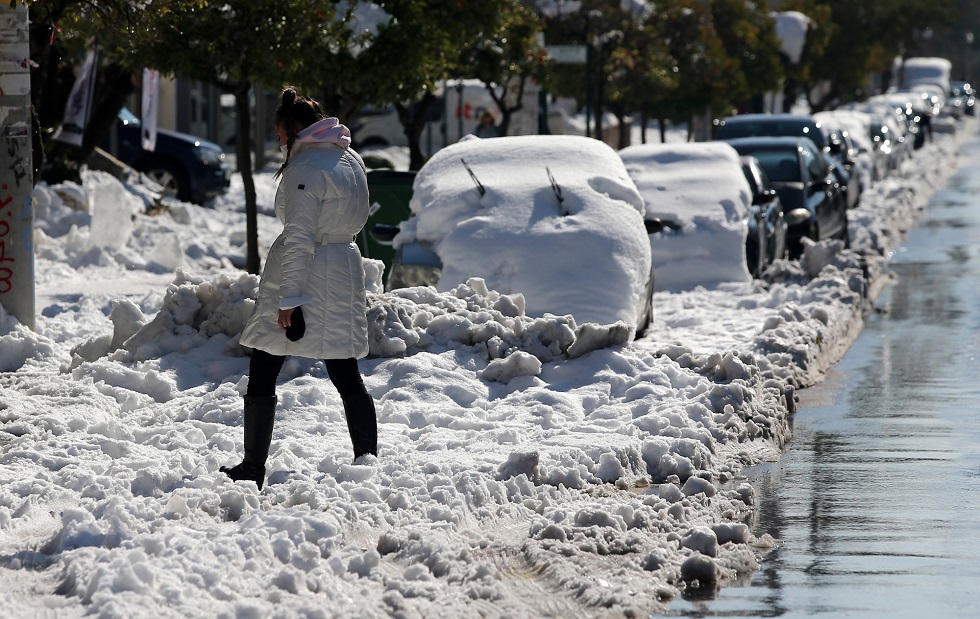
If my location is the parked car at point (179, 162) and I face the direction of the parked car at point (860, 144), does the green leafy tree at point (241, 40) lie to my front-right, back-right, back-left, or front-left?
back-right

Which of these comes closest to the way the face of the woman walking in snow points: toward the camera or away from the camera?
away from the camera

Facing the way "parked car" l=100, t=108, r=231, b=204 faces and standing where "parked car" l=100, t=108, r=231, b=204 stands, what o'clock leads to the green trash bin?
The green trash bin is roughly at 1 o'clock from the parked car.

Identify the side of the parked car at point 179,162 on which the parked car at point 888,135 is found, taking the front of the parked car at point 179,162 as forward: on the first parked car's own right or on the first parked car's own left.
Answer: on the first parked car's own left

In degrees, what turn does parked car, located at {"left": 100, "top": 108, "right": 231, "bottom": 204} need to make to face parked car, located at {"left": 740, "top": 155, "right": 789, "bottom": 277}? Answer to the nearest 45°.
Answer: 0° — it already faces it

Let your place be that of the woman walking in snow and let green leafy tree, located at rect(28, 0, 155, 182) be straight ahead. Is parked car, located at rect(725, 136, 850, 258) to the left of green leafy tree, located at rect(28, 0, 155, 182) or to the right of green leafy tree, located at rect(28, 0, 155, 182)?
right

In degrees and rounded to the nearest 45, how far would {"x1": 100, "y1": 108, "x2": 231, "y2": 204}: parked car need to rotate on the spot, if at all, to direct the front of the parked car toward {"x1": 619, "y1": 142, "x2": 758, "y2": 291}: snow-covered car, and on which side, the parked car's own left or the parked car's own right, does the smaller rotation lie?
0° — it already faces it

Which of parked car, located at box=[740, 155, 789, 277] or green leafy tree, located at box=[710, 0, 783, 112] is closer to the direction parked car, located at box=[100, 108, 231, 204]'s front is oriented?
the parked car

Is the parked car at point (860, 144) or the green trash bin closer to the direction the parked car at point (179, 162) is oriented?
the green trash bin

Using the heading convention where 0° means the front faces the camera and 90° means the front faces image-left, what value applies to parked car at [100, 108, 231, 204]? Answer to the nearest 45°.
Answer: approximately 315°

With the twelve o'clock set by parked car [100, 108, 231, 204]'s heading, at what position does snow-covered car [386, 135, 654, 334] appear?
The snow-covered car is roughly at 1 o'clock from the parked car.

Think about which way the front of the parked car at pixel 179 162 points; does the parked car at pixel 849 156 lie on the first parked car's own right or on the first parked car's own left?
on the first parked car's own left

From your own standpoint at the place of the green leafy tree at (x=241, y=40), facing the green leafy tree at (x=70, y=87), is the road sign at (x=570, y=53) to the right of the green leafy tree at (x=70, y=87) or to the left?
right
